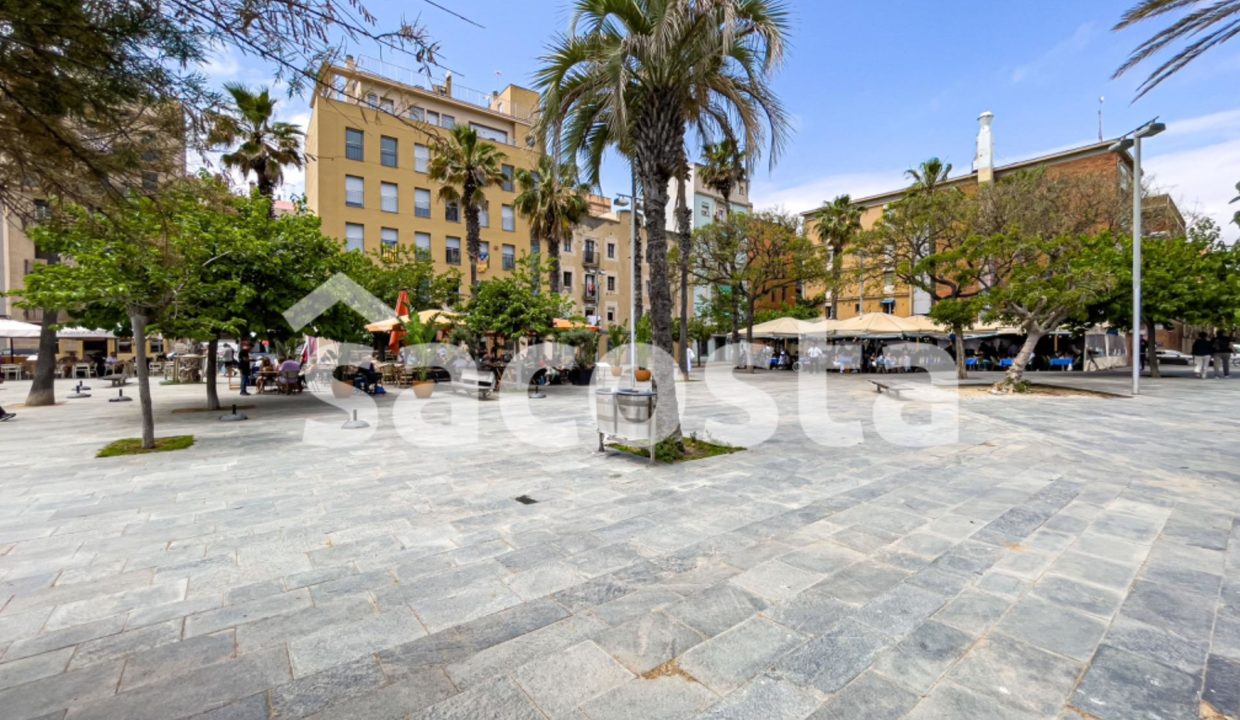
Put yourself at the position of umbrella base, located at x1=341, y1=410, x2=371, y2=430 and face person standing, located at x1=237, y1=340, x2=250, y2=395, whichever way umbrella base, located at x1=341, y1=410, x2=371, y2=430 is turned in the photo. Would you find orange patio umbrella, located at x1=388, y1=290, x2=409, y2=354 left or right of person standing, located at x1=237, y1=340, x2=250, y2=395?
right

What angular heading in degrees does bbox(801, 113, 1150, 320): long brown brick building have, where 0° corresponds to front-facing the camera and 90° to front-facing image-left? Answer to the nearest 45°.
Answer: approximately 45°

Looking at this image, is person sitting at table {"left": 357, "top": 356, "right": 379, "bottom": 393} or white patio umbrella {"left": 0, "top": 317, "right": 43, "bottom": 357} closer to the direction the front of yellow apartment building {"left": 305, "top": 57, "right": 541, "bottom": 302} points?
the person sitting at table

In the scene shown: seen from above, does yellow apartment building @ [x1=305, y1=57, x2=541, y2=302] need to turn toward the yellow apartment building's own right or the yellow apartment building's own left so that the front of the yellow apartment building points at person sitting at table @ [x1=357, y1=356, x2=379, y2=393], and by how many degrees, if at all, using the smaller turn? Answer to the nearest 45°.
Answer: approximately 45° to the yellow apartment building's own right
